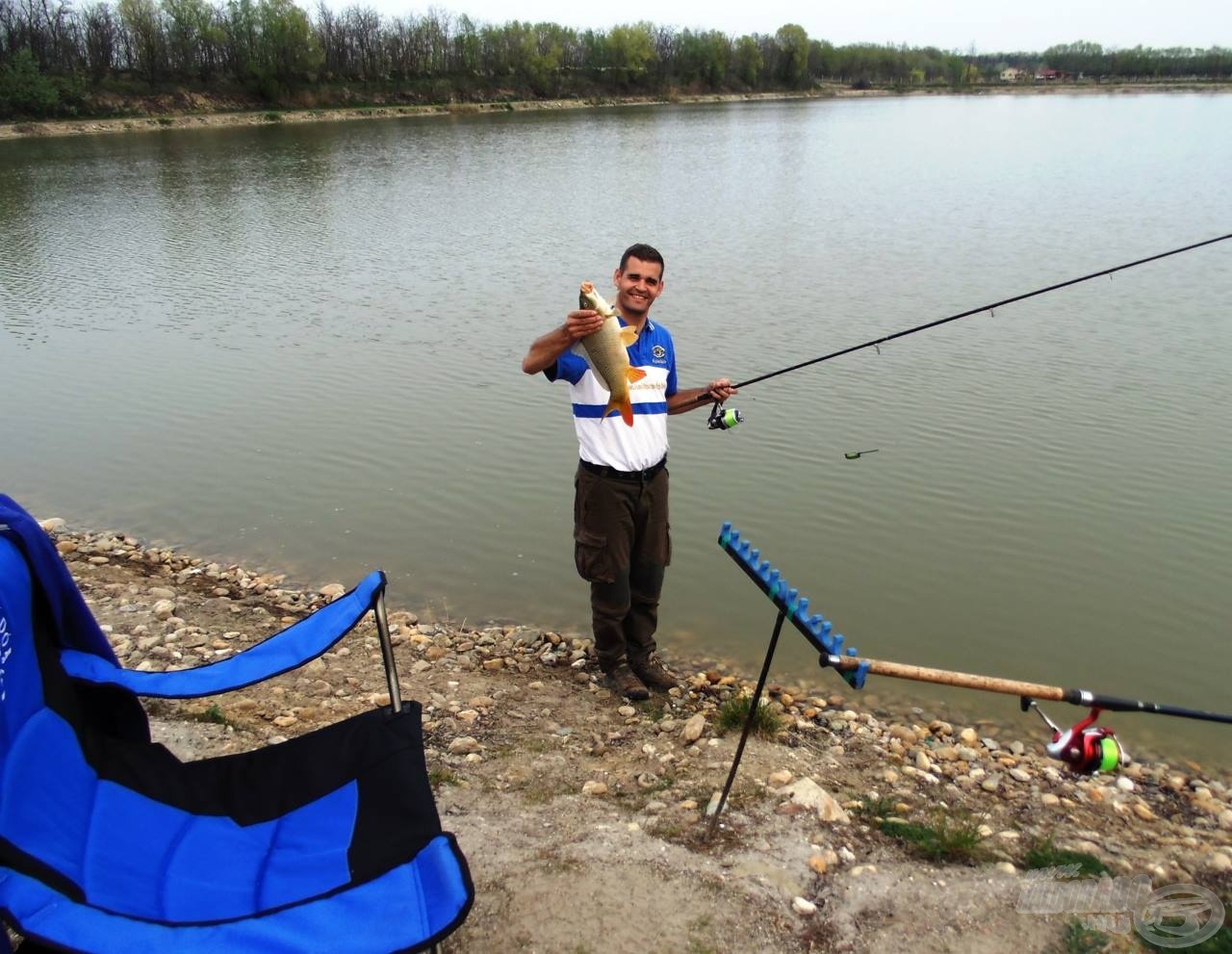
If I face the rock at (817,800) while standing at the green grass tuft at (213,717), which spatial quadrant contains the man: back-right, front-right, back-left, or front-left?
front-left

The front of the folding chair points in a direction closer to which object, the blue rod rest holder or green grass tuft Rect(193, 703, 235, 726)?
the blue rod rest holder

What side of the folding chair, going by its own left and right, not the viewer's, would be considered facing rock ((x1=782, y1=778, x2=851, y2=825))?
front

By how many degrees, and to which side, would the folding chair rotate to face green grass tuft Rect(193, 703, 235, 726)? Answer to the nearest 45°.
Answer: approximately 90° to its left

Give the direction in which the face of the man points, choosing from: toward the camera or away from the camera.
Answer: toward the camera

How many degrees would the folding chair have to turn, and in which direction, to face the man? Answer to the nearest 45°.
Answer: approximately 45° to its left

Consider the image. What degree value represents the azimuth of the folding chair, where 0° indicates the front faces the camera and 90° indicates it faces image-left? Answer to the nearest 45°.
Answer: approximately 270°

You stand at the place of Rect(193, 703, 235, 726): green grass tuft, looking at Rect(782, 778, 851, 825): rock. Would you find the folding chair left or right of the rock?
right

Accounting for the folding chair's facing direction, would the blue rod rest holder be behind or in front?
in front
